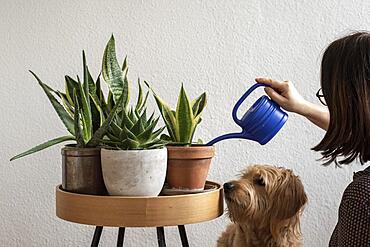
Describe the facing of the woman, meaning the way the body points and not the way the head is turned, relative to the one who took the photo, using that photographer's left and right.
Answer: facing away from the viewer and to the left of the viewer

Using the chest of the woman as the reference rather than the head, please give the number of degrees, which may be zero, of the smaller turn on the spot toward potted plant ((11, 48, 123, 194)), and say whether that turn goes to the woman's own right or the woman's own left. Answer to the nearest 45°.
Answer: approximately 45° to the woman's own left

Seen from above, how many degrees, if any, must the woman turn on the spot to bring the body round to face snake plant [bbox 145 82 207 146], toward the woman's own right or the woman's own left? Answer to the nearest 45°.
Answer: approximately 45° to the woman's own left

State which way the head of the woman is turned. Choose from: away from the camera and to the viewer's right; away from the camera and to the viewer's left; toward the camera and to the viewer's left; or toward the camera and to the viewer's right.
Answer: away from the camera and to the viewer's left
